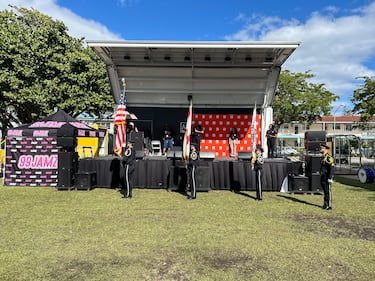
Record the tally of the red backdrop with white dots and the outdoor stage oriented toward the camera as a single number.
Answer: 2

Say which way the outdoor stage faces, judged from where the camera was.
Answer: facing the viewer

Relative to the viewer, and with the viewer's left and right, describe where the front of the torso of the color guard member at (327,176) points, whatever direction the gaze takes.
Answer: facing the viewer and to the left of the viewer

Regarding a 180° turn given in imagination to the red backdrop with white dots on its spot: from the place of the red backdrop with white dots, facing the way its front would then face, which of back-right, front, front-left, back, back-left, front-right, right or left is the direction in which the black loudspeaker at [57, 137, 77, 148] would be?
back-left

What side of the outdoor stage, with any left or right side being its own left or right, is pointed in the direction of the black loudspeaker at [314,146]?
left

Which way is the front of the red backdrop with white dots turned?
toward the camera

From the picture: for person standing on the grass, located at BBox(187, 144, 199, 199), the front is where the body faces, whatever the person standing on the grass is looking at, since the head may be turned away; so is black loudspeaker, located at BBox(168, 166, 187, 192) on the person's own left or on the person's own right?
on the person's own right

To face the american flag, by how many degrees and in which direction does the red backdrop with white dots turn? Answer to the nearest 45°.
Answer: approximately 45° to its right

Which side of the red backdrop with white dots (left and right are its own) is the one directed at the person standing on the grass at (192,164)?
front

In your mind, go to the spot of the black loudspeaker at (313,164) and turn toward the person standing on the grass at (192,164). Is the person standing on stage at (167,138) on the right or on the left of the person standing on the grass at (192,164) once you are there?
right
